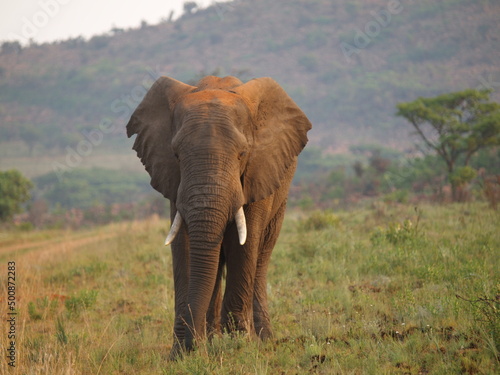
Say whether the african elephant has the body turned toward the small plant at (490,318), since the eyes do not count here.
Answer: no

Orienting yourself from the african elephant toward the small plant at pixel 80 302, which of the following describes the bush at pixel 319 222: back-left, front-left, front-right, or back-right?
front-right

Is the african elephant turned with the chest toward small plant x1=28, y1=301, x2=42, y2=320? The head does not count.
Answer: no

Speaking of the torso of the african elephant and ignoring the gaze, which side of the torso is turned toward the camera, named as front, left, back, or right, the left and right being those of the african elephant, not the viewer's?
front

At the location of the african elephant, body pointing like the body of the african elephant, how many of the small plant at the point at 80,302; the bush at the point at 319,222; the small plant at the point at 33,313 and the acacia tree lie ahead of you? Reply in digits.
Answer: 0

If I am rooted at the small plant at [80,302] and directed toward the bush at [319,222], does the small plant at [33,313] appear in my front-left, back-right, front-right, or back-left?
back-left

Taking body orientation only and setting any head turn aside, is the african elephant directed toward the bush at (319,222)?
no

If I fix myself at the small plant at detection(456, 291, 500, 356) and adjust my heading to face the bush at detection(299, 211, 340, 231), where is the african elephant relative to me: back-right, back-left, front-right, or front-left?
front-left

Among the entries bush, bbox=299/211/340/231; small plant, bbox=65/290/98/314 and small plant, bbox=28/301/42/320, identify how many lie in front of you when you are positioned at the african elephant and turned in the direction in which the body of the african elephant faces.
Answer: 0

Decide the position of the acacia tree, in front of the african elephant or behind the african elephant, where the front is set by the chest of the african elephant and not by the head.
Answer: behind

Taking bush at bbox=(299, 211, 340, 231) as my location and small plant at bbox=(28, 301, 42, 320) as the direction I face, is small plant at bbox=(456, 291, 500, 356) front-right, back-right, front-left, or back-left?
front-left
